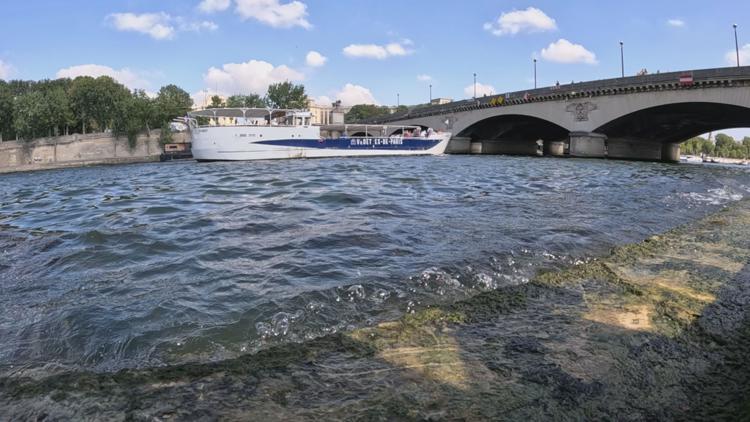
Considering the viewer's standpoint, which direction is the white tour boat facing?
facing to the right of the viewer

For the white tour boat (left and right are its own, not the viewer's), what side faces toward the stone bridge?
front
